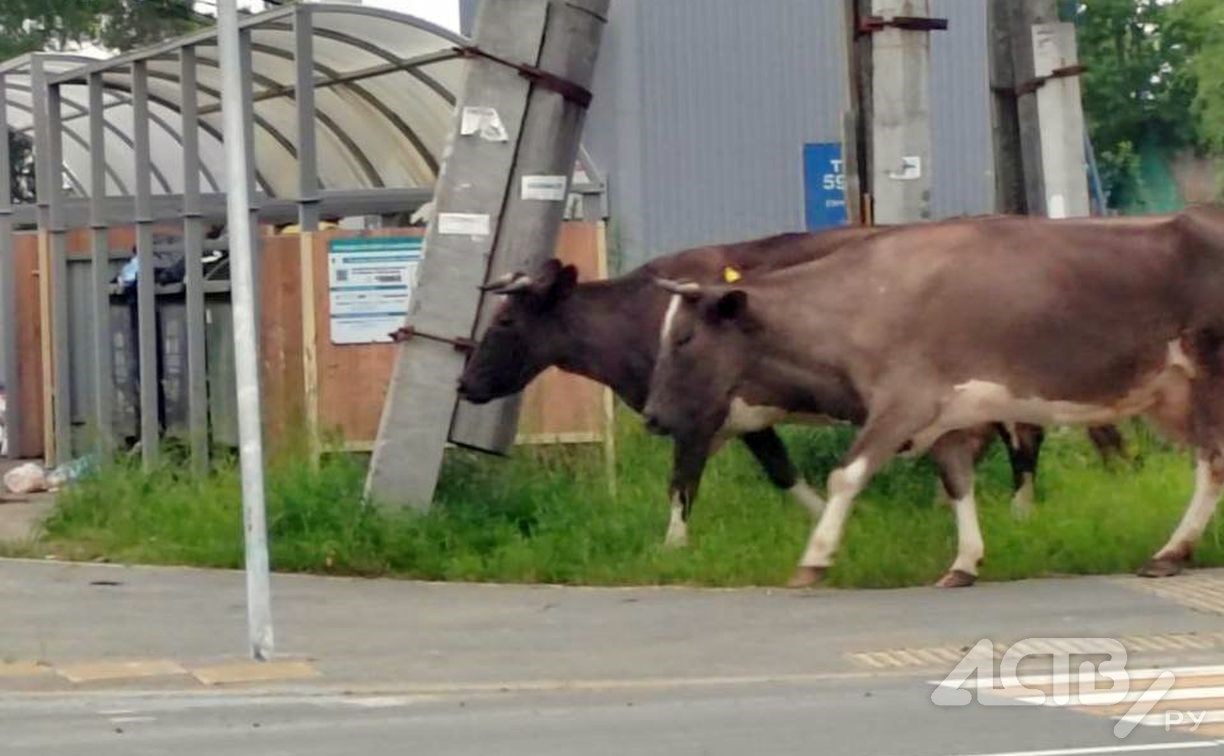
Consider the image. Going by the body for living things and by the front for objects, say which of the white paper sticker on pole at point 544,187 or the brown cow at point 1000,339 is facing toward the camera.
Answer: the white paper sticker on pole

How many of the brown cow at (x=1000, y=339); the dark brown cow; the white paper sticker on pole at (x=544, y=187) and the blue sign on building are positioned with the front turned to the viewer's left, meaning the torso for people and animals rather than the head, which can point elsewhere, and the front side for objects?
2

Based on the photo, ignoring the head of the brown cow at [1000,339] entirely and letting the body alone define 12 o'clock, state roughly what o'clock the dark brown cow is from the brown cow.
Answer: The dark brown cow is roughly at 1 o'clock from the brown cow.

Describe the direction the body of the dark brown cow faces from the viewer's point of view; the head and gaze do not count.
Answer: to the viewer's left

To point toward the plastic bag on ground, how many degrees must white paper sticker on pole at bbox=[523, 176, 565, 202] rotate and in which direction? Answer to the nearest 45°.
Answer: approximately 135° to its right

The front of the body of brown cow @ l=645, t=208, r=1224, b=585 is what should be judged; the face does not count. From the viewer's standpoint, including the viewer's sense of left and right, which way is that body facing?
facing to the left of the viewer

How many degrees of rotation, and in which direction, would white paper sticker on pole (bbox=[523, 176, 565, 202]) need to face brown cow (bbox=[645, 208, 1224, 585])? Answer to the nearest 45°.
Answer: approximately 45° to its left

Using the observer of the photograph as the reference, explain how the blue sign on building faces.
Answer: facing the viewer

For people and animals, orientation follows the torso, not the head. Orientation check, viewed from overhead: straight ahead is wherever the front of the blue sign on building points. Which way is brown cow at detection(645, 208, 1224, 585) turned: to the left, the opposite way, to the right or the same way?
to the right

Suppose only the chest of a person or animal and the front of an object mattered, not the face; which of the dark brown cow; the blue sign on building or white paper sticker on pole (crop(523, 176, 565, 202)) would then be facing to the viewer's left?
the dark brown cow

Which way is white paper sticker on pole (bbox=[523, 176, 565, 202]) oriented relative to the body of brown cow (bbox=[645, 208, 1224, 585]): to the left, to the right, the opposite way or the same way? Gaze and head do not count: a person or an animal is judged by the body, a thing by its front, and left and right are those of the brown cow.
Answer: to the left

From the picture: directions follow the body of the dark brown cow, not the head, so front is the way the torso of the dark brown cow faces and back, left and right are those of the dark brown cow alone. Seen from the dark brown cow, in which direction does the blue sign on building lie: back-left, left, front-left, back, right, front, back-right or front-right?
right

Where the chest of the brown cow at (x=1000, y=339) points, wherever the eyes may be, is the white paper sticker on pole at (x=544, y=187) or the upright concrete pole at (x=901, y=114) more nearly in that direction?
the white paper sticker on pole

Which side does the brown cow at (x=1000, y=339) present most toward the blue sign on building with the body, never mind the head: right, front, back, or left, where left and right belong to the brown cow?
right
